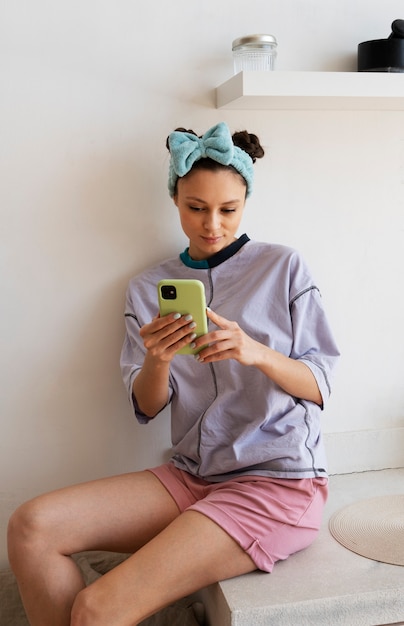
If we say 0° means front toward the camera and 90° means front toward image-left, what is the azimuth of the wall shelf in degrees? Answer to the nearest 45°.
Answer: approximately 0°

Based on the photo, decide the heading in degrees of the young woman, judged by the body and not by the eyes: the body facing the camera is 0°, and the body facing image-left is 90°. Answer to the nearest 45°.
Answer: approximately 45°
